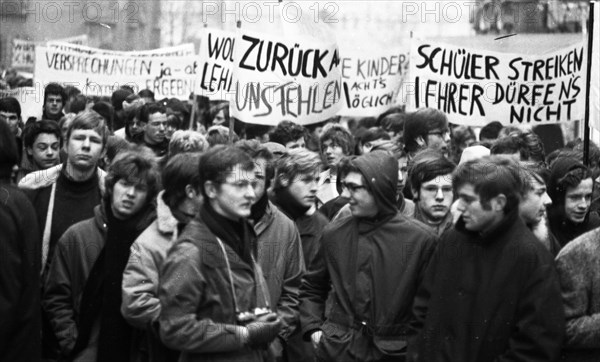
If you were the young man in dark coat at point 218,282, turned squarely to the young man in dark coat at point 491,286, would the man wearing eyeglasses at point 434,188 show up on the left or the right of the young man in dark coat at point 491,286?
left

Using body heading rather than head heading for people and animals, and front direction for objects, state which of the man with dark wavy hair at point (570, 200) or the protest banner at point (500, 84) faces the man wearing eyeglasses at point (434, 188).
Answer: the protest banner

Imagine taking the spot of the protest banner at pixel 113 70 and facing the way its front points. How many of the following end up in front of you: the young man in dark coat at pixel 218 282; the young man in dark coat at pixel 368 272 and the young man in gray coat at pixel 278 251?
3

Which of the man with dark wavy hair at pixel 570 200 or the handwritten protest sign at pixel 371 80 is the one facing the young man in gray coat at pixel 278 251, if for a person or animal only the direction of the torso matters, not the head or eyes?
the handwritten protest sign

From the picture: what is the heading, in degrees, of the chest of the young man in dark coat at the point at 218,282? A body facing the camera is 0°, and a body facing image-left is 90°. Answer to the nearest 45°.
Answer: approximately 315°

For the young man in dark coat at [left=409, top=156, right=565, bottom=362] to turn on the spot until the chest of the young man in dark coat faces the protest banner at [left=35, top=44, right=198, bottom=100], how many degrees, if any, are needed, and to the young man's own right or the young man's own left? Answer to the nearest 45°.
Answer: approximately 90° to the young man's own right

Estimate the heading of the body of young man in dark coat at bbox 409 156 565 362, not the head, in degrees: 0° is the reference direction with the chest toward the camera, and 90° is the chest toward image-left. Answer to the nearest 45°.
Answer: approximately 45°

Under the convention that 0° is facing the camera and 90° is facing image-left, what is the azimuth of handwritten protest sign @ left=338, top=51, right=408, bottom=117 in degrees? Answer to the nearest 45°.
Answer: approximately 0°

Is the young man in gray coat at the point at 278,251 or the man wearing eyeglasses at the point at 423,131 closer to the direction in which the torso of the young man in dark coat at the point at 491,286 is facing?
the young man in gray coat
